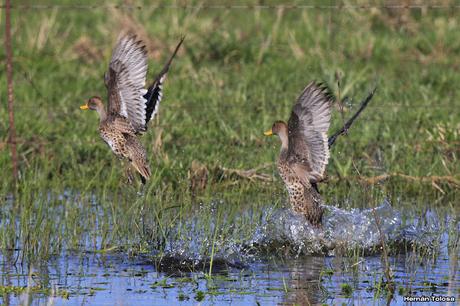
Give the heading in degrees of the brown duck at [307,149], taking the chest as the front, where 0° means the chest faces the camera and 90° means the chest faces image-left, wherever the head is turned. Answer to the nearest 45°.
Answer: approximately 90°

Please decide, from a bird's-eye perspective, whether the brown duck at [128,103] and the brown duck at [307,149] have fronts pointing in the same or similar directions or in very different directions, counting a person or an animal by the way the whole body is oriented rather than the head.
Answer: same or similar directions

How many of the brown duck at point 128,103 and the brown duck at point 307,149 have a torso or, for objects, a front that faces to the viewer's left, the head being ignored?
2

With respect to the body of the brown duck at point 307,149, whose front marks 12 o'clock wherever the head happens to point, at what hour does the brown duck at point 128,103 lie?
the brown duck at point 128,103 is roughly at 12 o'clock from the brown duck at point 307,149.

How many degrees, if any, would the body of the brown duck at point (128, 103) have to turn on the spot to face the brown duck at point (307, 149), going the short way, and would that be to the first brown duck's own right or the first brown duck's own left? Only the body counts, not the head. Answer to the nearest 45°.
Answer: approximately 180°

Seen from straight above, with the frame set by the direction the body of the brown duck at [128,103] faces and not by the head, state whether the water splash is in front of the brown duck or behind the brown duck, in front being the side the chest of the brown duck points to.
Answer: behind

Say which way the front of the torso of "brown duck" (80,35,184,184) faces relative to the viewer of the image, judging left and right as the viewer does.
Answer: facing to the left of the viewer
